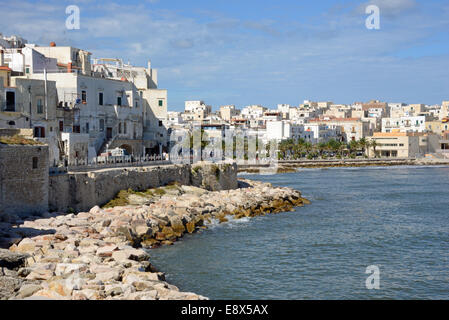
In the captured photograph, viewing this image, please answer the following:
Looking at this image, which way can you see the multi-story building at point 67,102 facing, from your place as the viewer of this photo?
facing the viewer and to the right of the viewer

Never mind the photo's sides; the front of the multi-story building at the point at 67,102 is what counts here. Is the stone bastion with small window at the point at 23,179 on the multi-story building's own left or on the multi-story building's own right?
on the multi-story building's own right

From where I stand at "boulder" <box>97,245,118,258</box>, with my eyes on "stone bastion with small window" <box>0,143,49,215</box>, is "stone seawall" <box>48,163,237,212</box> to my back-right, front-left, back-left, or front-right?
front-right

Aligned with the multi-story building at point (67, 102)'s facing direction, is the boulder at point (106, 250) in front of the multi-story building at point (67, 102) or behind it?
in front

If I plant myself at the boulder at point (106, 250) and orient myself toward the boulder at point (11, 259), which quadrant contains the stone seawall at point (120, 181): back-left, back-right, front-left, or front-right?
back-right

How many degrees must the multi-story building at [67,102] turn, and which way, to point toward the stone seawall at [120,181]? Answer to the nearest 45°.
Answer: approximately 45° to its right

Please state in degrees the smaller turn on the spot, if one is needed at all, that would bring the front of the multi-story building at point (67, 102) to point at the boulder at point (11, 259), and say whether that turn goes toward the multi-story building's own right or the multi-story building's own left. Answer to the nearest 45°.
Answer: approximately 45° to the multi-story building's own right
